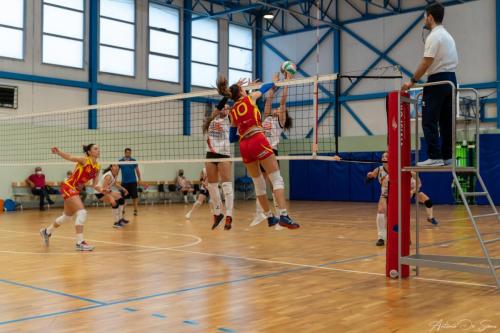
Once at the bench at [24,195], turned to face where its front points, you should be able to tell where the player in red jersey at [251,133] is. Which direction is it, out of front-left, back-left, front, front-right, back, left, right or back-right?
front

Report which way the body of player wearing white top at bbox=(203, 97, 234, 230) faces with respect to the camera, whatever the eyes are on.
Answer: toward the camera

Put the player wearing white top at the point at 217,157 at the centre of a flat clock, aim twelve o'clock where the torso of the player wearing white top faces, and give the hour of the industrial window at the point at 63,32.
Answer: The industrial window is roughly at 5 o'clock from the player wearing white top.

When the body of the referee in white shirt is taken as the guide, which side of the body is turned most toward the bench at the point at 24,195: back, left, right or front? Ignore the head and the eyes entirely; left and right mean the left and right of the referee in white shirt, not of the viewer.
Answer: front

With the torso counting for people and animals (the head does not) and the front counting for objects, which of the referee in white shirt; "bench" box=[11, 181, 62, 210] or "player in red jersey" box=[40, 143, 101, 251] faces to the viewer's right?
the player in red jersey

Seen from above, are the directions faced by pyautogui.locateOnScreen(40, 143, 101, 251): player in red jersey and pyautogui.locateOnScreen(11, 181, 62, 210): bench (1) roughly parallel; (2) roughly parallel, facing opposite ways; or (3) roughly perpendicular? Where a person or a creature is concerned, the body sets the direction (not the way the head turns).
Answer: roughly perpendicular

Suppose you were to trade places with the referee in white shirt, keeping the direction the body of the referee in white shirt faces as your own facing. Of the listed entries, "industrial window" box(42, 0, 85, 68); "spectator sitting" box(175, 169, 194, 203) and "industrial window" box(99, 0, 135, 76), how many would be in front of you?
3

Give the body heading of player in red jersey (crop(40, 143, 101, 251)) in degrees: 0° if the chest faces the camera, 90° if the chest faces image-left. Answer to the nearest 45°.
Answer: approximately 270°

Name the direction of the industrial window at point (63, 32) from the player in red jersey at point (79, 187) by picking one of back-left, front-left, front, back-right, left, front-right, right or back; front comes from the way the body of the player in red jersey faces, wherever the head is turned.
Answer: left

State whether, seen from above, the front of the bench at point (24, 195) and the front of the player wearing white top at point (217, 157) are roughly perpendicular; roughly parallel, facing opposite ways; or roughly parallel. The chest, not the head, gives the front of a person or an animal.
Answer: roughly parallel

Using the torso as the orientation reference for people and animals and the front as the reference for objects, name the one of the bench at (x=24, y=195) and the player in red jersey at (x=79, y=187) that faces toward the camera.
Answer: the bench

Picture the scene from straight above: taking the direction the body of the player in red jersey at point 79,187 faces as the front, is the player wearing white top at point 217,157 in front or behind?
in front

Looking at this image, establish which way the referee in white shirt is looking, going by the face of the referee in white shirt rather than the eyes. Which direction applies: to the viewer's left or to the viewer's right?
to the viewer's left

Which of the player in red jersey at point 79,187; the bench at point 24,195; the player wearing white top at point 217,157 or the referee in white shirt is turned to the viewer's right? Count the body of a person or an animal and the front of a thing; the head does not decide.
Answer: the player in red jersey

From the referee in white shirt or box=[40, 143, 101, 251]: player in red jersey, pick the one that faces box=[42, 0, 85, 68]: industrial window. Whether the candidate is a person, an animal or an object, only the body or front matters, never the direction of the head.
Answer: the referee in white shirt

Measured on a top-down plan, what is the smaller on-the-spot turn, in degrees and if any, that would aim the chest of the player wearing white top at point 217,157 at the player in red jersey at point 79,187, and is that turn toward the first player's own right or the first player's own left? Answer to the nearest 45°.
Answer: approximately 90° to the first player's own right
